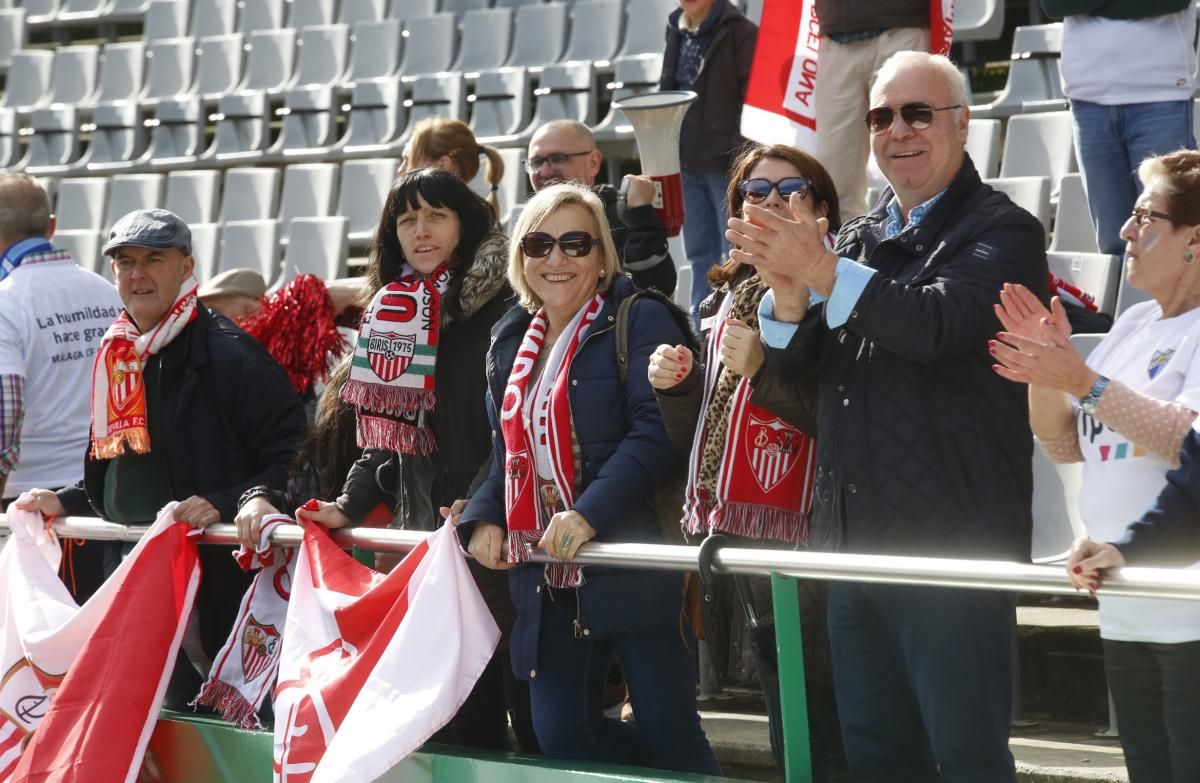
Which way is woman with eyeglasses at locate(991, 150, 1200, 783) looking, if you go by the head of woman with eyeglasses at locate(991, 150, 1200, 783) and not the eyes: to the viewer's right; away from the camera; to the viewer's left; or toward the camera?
to the viewer's left

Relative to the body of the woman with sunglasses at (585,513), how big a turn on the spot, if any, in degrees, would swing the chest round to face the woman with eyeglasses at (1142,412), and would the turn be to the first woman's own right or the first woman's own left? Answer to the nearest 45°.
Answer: approximately 90° to the first woman's own left

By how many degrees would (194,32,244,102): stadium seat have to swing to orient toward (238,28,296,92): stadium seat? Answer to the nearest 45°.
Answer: approximately 90° to its left

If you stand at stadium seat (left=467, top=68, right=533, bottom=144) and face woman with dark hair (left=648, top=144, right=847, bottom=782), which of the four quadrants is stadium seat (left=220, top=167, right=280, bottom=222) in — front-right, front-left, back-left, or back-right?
back-right

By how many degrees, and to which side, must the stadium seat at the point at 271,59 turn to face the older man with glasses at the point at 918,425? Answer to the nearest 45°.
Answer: approximately 45° to its left

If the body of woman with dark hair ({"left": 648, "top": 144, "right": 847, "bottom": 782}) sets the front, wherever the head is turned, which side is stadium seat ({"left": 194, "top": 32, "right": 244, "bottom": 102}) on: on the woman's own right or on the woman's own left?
on the woman's own right

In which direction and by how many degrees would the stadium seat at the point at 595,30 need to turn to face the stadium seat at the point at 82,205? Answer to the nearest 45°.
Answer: approximately 45° to its right

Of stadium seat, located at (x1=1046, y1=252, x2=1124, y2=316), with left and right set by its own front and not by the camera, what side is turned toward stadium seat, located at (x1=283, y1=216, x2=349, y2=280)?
right
